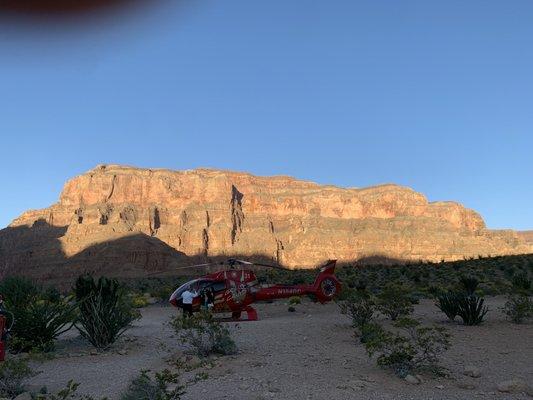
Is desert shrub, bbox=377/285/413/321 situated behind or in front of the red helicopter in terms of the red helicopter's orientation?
behind

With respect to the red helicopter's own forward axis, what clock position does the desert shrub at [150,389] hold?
The desert shrub is roughly at 9 o'clock from the red helicopter.

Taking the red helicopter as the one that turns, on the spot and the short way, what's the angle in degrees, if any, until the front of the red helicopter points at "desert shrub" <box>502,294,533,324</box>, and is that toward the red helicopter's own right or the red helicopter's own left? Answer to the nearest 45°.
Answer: approximately 180°

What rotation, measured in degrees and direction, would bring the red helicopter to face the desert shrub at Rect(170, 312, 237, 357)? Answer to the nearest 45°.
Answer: approximately 90° to its left

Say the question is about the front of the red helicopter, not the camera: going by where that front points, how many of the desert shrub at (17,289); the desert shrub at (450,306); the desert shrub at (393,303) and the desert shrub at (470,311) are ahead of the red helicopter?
1

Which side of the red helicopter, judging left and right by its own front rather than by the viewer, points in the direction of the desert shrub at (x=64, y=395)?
left

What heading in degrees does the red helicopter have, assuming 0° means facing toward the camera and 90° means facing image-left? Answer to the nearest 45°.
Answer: approximately 90°

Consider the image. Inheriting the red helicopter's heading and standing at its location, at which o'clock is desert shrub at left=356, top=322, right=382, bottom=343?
The desert shrub is roughly at 8 o'clock from the red helicopter.

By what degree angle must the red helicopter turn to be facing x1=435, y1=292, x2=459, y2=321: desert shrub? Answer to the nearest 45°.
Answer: approximately 180°

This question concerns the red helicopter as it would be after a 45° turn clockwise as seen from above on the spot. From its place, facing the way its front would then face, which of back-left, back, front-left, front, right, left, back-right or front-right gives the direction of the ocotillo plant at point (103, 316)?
left

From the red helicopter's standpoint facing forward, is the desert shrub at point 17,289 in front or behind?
in front

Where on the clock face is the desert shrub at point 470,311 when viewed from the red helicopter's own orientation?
The desert shrub is roughly at 7 o'clock from the red helicopter.
